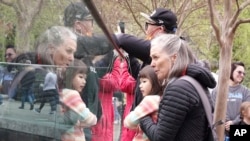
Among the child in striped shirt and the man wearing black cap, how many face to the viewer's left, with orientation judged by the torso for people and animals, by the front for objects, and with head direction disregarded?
2

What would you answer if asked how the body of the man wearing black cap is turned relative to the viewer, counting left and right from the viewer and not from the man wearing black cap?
facing to the left of the viewer

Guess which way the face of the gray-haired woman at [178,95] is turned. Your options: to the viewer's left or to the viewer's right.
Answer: to the viewer's left

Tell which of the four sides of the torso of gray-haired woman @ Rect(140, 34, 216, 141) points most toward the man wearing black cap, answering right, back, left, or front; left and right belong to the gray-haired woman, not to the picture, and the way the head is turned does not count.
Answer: right

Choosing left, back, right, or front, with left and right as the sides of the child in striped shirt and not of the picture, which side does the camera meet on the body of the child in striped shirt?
left

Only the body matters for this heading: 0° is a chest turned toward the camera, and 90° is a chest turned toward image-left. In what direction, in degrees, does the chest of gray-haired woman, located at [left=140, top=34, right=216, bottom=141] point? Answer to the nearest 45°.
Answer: approximately 90°

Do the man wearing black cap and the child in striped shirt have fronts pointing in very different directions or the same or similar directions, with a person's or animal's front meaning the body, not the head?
same or similar directions
